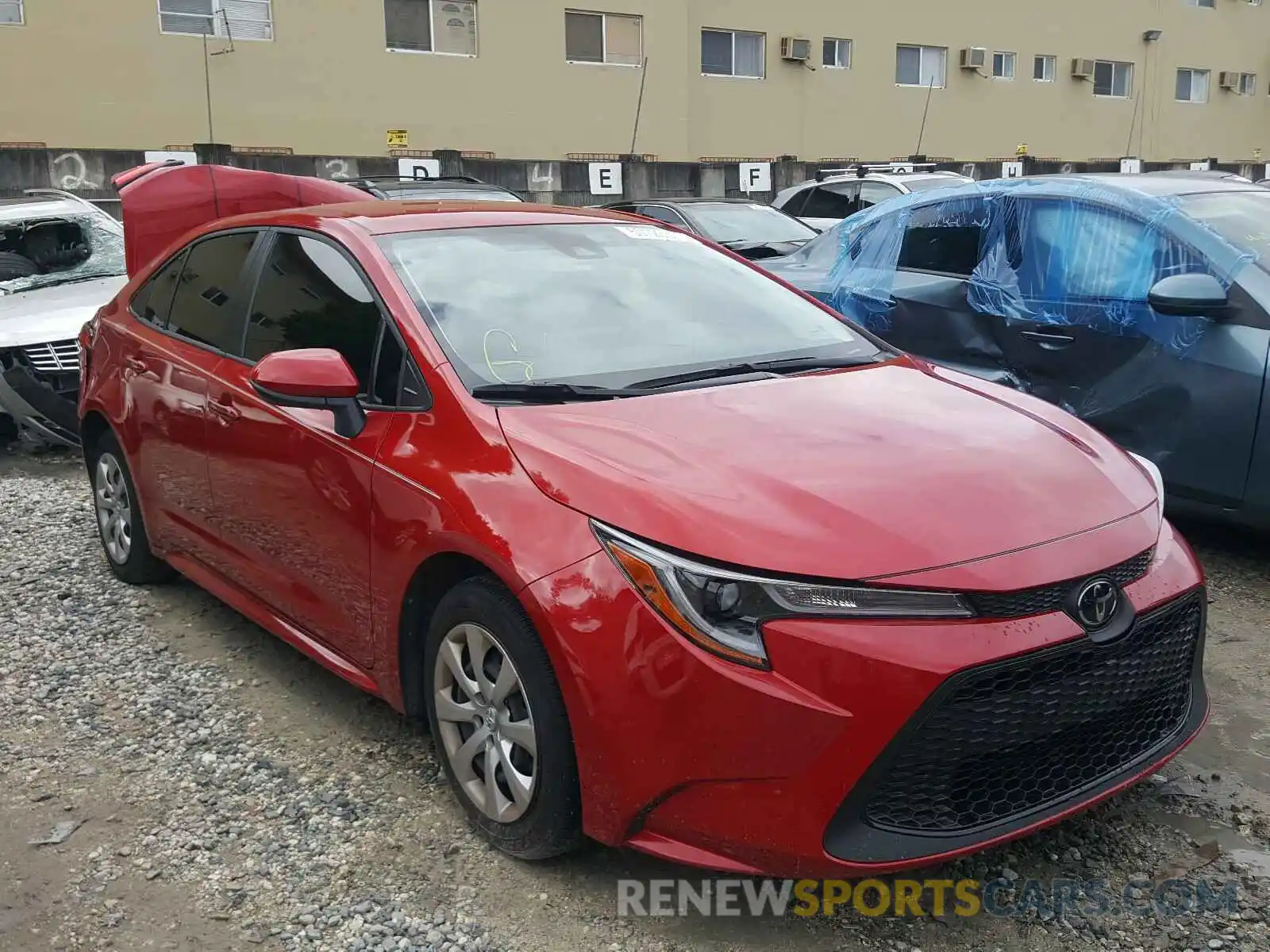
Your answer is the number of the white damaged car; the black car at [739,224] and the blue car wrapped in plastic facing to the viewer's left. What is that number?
0

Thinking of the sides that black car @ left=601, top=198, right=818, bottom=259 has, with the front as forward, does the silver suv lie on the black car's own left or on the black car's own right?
on the black car's own left

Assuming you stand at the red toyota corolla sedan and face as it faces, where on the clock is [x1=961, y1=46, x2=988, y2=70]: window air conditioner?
The window air conditioner is roughly at 8 o'clock from the red toyota corolla sedan.

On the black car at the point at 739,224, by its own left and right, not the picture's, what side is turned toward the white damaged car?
right

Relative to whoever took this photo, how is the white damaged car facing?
facing the viewer and to the right of the viewer

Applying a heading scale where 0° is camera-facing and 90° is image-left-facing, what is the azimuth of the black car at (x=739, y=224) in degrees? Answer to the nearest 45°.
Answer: approximately 315°

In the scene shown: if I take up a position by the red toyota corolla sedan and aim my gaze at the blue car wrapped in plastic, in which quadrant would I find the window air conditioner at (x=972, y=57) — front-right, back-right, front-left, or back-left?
front-left
